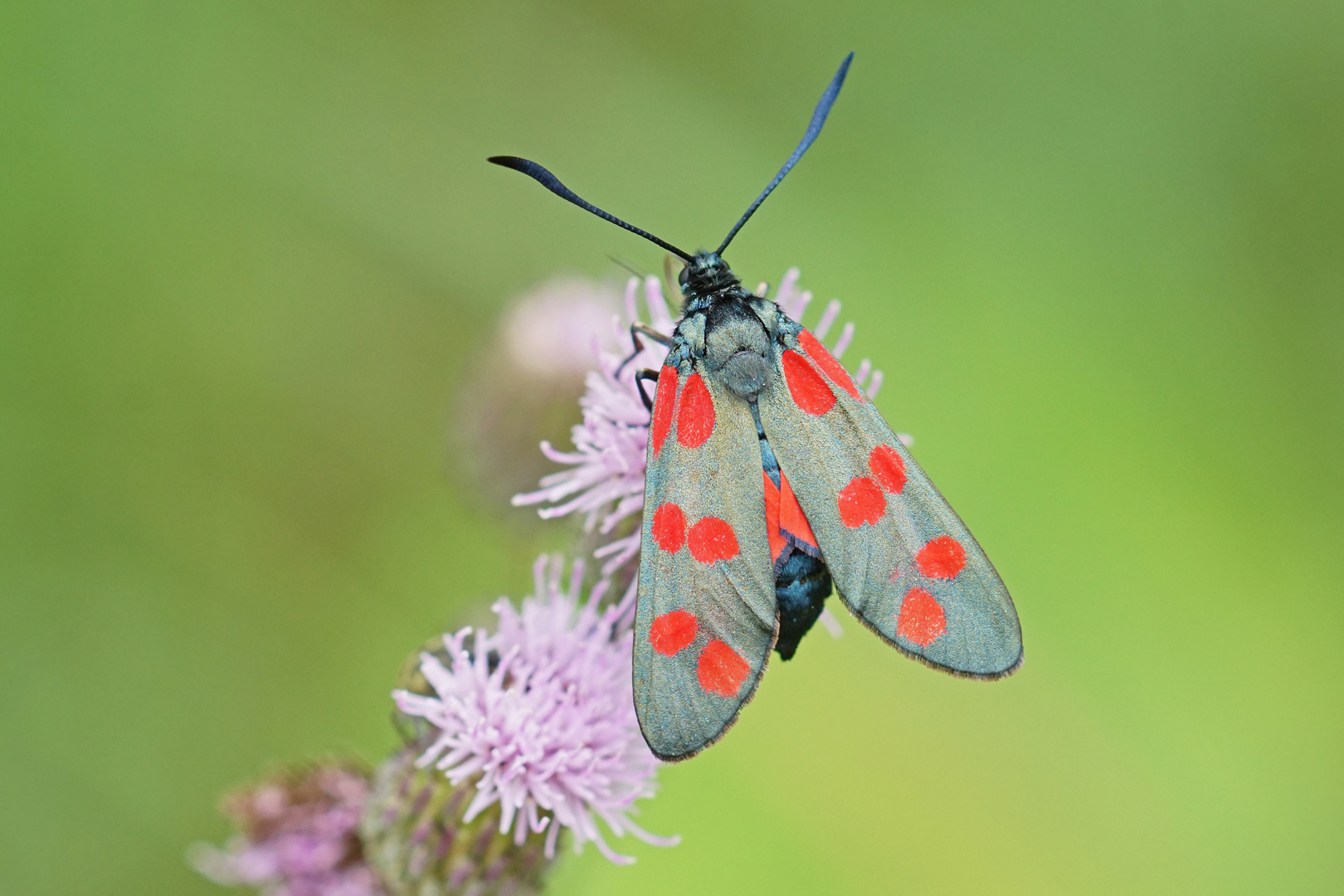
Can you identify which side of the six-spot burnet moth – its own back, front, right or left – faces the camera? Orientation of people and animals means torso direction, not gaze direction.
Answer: back

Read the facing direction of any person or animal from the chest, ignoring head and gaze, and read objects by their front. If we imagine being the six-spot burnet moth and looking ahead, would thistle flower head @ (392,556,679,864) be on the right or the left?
on its left
